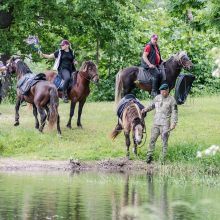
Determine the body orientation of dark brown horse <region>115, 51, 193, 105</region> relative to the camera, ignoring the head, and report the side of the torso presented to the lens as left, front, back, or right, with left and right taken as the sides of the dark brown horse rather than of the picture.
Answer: right

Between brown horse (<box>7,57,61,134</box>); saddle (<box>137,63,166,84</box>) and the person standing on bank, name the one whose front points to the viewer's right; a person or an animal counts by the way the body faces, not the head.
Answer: the saddle

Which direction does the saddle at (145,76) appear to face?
to the viewer's right

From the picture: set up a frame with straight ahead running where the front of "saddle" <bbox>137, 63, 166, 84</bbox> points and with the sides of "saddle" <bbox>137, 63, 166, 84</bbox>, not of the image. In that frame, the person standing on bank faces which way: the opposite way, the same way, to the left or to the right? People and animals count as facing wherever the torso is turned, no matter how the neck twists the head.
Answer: to the right

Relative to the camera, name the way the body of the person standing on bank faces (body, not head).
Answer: toward the camera

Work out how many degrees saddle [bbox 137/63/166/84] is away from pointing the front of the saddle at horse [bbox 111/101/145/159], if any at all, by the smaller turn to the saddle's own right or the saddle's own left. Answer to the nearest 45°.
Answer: approximately 90° to the saddle's own right

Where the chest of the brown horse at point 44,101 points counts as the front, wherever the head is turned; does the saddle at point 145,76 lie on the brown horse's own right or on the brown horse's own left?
on the brown horse's own right

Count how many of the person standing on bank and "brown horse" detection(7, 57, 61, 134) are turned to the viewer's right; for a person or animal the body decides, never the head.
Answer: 0

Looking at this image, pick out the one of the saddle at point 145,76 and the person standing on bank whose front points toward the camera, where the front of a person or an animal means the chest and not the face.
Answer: the person standing on bank

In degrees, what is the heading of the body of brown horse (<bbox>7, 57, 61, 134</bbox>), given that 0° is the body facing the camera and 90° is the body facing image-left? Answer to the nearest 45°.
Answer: approximately 135°

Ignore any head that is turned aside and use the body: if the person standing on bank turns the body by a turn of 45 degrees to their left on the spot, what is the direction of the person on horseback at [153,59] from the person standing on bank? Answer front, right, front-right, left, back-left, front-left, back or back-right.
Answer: back-left

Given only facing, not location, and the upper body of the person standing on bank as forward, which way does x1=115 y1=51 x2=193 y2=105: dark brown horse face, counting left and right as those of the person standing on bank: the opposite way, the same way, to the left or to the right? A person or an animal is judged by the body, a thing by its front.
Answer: to the left

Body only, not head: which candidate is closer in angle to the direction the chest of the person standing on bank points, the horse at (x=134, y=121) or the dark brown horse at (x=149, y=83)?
the horse

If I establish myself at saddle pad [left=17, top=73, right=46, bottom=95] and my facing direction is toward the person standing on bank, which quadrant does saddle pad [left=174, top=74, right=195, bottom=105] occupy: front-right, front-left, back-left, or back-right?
front-left
